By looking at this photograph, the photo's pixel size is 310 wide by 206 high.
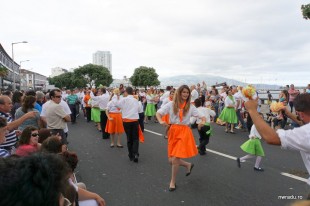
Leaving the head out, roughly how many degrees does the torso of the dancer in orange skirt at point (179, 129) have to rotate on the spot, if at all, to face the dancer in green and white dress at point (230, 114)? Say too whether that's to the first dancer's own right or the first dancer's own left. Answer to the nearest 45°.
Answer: approximately 180°

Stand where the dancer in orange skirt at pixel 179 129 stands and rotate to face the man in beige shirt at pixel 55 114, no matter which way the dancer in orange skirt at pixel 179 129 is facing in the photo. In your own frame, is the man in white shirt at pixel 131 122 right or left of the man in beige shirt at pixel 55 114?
right

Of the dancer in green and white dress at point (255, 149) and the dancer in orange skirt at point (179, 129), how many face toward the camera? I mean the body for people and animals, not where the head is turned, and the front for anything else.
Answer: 1

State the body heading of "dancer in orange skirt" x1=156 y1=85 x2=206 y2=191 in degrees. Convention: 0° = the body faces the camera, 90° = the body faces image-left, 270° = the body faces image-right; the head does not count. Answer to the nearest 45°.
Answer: approximately 0°

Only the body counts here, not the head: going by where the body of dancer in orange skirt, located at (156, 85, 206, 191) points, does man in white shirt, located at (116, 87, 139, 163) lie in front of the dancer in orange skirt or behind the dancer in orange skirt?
behind

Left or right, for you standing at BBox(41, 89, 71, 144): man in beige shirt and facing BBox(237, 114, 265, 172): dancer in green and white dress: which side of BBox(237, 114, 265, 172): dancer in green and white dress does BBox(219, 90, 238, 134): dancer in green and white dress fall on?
left
